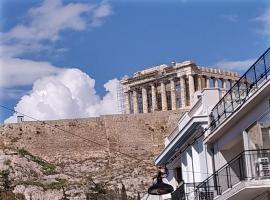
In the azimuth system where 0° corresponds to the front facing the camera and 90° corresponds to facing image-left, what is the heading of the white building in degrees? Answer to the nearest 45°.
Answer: approximately 45°
